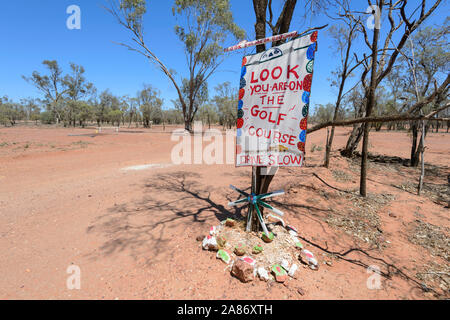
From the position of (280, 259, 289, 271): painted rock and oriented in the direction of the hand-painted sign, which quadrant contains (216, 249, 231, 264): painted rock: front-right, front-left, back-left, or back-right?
front-left

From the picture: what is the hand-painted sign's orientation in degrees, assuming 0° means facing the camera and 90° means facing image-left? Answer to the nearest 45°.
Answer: approximately 45°

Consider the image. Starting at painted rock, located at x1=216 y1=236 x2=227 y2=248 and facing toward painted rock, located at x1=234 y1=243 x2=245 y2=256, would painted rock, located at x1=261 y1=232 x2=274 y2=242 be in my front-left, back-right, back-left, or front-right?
front-left

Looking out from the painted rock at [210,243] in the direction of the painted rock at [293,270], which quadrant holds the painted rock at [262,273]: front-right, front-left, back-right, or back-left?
front-right
